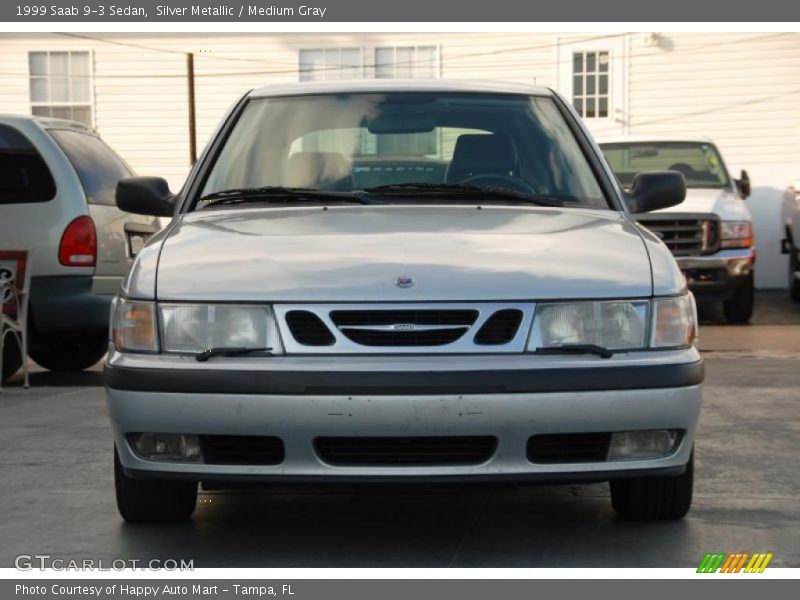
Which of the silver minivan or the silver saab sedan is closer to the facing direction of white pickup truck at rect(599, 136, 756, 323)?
the silver saab sedan

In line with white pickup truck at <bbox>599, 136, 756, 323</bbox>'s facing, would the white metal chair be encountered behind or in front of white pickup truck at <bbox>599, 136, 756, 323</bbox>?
in front

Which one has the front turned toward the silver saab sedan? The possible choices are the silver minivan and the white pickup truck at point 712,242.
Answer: the white pickup truck

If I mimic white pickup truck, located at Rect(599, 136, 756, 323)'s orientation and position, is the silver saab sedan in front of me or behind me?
in front

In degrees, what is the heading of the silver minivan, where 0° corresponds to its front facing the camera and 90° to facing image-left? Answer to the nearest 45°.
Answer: approximately 135°

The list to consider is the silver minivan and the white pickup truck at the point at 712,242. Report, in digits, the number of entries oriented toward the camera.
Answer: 1

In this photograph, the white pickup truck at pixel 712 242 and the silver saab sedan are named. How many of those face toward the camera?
2

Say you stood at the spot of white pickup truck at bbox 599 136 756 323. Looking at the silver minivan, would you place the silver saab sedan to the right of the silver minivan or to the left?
left

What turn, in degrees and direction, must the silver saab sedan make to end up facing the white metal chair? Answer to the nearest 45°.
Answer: approximately 135° to its right

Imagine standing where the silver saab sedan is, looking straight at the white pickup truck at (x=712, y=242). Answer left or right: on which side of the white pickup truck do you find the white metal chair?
left

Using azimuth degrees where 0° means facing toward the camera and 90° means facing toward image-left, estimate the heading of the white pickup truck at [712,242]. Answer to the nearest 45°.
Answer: approximately 0°

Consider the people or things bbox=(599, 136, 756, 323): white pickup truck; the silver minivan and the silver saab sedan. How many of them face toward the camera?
2

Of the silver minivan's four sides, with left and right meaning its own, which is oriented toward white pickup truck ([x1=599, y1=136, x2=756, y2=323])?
right
